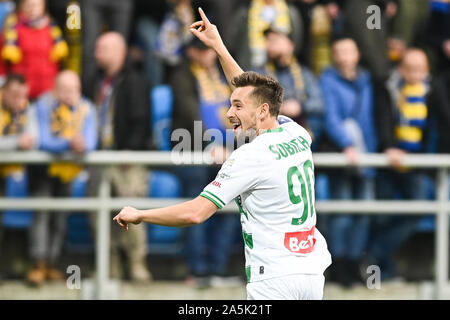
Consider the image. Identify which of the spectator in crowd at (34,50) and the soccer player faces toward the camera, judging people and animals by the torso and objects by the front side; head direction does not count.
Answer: the spectator in crowd

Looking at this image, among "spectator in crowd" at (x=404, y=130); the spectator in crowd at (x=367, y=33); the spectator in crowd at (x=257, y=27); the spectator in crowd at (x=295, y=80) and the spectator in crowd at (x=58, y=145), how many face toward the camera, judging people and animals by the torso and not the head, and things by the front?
5

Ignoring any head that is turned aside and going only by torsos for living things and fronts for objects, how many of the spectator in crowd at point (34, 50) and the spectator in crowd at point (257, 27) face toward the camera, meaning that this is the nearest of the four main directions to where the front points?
2

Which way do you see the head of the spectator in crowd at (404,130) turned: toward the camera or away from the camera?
toward the camera

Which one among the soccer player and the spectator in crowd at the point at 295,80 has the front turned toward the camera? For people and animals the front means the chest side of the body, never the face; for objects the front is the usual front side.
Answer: the spectator in crowd

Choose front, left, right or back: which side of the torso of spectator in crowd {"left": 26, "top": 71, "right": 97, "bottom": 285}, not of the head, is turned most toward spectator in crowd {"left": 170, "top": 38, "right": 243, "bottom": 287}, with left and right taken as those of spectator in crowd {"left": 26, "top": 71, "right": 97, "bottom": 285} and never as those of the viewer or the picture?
left

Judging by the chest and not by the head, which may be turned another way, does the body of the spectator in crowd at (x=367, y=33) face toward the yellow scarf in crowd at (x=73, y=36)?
no

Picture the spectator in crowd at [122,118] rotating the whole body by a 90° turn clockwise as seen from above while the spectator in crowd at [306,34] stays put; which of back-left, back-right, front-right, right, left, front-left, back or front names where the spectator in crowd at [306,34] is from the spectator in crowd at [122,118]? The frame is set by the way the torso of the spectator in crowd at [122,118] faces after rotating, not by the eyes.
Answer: back-right

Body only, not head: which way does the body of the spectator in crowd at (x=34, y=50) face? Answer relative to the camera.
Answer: toward the camera

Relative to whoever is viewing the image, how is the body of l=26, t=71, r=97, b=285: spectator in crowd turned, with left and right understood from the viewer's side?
facing the viewer

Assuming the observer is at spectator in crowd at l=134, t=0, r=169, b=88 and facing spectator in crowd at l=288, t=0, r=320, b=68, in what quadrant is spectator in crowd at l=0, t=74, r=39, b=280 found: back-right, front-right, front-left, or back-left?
back-right

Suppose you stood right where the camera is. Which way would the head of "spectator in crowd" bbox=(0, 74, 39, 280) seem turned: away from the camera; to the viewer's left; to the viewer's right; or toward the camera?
toward the camera

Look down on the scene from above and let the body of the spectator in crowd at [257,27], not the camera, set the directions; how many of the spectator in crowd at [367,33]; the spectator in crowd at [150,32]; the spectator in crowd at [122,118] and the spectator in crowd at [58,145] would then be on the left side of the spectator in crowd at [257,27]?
1

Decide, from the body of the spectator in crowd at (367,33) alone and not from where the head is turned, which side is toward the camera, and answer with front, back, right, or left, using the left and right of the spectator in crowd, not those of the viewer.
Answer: front
